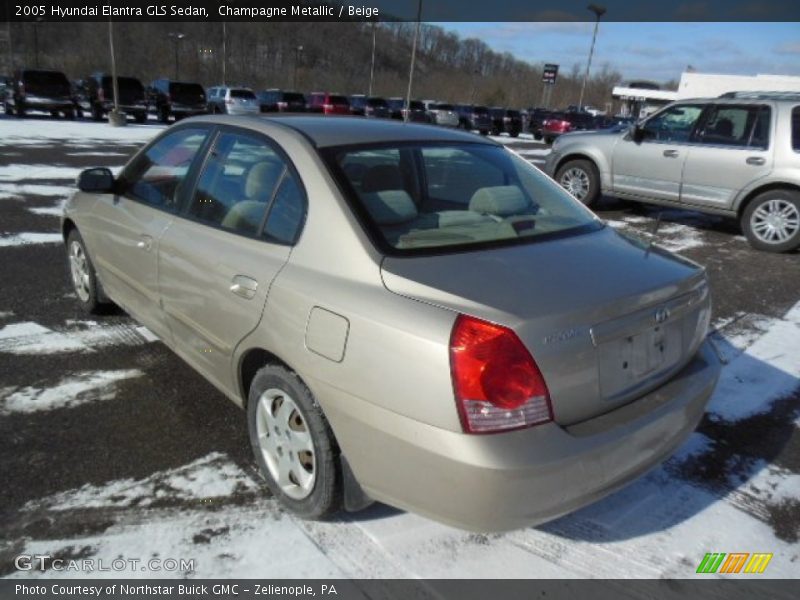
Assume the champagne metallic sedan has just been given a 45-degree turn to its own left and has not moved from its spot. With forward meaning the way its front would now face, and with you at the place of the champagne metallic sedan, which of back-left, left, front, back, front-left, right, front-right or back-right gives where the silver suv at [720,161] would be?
back-right

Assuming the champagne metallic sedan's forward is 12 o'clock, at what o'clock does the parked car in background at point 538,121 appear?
The parked car in background is roughly at 2 o'clock from the champagne metallic sedan.

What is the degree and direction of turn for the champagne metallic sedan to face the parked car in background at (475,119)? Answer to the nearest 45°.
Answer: approximately 45° to its right

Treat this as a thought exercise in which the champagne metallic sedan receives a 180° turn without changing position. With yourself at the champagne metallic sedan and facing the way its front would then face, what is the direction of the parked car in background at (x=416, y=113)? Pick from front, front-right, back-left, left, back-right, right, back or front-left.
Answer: back-left

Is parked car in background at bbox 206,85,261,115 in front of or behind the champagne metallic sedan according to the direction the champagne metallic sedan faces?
in front

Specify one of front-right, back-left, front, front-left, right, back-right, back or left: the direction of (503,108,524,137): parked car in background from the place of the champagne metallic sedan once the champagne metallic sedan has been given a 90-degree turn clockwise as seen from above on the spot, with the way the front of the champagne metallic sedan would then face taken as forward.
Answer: front-left

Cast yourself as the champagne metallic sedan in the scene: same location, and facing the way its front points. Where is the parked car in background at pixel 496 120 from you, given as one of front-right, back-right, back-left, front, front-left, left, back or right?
front-right

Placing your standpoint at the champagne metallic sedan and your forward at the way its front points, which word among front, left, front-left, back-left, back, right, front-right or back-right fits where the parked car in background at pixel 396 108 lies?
front-right

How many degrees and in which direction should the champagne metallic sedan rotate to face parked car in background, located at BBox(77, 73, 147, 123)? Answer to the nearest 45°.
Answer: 0° — it already faces it

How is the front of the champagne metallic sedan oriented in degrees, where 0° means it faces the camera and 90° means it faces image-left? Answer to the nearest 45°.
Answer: approximately 135°

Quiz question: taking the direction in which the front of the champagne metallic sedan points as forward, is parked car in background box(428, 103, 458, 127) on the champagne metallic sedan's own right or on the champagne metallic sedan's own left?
on the champagne metallic sedan's own right
